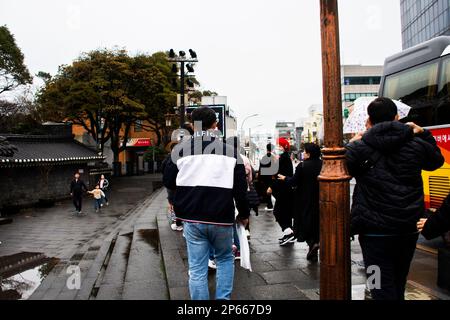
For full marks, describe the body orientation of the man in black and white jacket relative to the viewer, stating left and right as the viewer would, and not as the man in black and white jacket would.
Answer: facing away from the viewer

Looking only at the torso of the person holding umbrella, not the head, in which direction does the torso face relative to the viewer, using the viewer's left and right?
facing away from the viewer

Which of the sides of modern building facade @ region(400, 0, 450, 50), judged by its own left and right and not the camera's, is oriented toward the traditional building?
front

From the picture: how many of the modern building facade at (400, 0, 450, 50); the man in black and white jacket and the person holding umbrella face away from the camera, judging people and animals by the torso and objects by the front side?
2

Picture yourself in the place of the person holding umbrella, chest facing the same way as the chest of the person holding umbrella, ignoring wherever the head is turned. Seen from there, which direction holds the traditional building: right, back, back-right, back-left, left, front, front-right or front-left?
front-left

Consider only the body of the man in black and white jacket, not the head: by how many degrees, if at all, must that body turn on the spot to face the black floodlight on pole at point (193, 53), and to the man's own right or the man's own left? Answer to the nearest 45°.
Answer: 0° — they already face it

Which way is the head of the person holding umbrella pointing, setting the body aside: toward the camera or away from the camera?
away from the camera

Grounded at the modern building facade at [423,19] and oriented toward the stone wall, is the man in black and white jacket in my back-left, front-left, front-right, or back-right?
front-left

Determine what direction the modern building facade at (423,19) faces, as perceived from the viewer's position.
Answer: facing the viewer and to the left of the viewer

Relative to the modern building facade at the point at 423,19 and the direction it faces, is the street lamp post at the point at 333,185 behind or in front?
in front
